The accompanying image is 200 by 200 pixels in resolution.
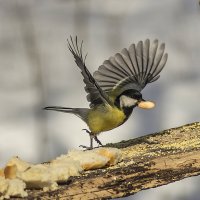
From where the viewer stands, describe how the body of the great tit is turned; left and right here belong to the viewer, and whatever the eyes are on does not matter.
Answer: facing to the right of the viewer
